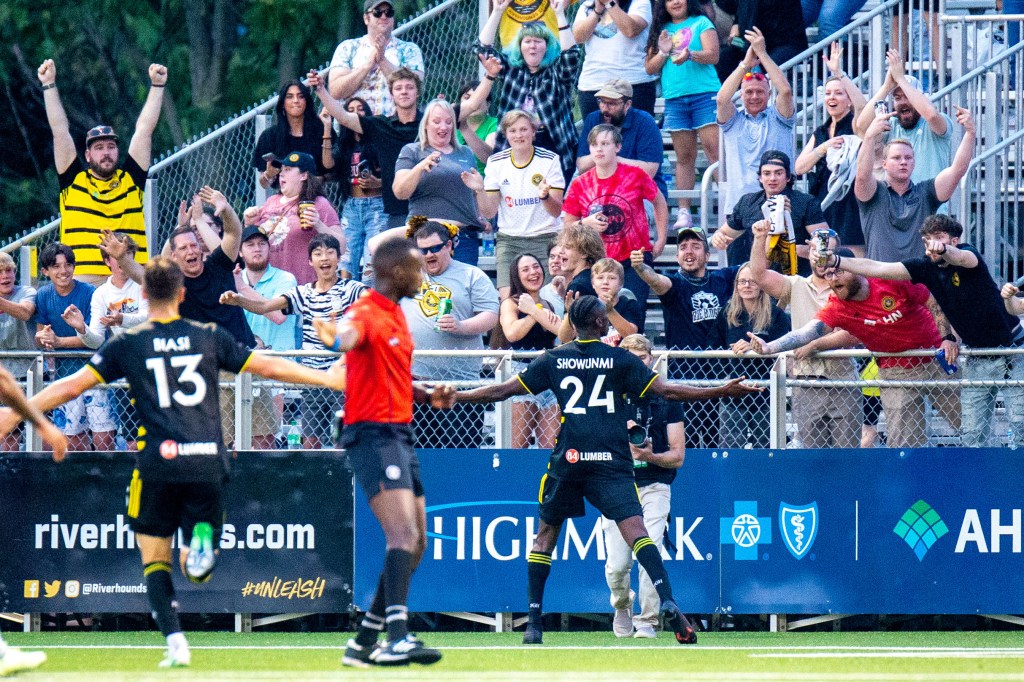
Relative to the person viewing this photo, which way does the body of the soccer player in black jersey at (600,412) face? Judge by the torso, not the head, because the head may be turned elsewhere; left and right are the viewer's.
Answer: facing away from the viewer

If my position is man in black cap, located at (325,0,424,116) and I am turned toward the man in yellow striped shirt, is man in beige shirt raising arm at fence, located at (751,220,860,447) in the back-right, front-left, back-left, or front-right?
back-left

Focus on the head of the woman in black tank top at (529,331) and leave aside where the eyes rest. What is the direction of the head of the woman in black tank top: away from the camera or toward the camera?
toward the camera

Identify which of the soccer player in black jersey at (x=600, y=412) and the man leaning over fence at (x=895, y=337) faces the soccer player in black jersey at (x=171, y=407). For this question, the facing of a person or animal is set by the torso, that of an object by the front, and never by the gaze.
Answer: the man leaning over fence

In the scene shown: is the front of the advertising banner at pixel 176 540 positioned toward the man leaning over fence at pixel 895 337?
no

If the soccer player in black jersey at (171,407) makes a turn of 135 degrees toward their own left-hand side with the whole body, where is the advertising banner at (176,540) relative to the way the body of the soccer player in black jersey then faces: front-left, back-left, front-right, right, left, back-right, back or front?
back-right

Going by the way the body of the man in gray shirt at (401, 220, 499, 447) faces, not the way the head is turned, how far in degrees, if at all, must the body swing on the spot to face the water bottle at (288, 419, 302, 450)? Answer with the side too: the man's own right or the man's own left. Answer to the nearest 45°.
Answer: approximately 45° to the man's own right

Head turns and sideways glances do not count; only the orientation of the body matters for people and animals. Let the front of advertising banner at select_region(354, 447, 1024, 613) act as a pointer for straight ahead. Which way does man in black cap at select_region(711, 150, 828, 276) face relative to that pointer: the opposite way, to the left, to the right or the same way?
the same way

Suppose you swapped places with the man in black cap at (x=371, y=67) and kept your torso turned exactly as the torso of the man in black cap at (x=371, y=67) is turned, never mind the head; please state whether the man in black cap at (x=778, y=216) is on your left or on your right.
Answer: on your left

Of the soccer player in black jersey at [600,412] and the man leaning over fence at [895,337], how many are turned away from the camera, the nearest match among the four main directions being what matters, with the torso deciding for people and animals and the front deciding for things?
1

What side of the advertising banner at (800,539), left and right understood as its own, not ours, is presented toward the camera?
front

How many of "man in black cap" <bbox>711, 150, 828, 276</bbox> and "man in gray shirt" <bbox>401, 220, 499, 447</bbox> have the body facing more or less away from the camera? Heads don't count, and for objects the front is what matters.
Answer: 0

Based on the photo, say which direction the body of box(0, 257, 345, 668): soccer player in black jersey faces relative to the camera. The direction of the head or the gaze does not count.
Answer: away from the camera

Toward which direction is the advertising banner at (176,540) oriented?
toward the camera

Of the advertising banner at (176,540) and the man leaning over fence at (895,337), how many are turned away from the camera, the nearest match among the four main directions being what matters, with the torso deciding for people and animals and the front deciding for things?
0

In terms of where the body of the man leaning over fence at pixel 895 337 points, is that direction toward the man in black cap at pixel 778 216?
no

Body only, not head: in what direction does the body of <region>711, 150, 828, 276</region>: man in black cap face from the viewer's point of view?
toward the camera

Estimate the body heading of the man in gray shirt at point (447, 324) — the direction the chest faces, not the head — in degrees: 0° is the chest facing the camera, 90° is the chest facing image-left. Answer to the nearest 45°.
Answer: approximately 45°

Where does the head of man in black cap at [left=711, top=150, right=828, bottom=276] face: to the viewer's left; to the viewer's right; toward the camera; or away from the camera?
toward the camera

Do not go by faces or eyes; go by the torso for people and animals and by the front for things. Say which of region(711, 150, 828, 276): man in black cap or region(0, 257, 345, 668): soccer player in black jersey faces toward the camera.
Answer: the man in black cap
